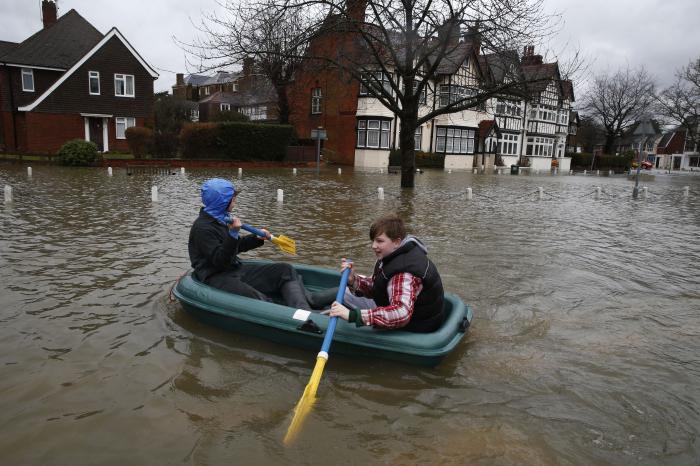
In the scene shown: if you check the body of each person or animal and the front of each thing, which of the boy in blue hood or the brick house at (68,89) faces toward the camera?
the brick house

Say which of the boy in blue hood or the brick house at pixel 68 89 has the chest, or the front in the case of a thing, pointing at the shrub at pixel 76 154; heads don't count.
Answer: the brick house

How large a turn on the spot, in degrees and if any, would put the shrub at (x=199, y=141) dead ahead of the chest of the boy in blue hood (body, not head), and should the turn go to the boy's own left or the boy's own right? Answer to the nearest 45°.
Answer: approximately 90° to the boy's own left

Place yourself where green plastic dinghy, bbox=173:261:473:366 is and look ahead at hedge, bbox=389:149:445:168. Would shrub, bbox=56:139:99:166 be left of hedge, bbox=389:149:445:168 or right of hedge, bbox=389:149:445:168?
left

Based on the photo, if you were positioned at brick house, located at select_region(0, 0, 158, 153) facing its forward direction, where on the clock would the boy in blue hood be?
The boy in blue hood is roughly at 12 o'clock from the brick house.

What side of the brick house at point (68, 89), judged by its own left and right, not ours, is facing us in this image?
front

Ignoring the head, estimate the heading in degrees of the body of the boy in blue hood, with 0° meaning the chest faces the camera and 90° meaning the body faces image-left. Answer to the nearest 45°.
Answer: approximately 270°

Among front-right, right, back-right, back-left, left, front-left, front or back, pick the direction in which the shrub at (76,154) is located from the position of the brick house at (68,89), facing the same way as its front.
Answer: front

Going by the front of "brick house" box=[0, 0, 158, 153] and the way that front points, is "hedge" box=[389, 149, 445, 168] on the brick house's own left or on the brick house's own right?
on the brick house's own left

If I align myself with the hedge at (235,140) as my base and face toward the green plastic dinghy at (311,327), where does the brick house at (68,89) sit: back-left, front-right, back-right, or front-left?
back-right

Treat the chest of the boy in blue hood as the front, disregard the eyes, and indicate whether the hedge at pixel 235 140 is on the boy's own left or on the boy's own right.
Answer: on the boy's own left

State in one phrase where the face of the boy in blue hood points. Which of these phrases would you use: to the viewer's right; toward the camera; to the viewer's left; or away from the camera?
to the viewer's right

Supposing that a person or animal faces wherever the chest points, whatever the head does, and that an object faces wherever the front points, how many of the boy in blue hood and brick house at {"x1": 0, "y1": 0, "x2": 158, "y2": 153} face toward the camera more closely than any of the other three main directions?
1

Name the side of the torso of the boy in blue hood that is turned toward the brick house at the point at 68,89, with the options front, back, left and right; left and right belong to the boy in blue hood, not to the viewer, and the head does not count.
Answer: left

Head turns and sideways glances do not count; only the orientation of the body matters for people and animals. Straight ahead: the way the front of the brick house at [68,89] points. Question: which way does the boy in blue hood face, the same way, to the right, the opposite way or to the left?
to the left

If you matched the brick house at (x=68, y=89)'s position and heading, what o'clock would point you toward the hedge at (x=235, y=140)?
The hedge is roughly at 10 o'clock from the brick house.

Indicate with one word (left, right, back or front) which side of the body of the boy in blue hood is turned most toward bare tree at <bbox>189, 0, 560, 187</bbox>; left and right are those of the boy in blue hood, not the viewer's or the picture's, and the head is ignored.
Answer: left

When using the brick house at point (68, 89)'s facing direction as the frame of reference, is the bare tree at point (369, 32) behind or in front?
in front
